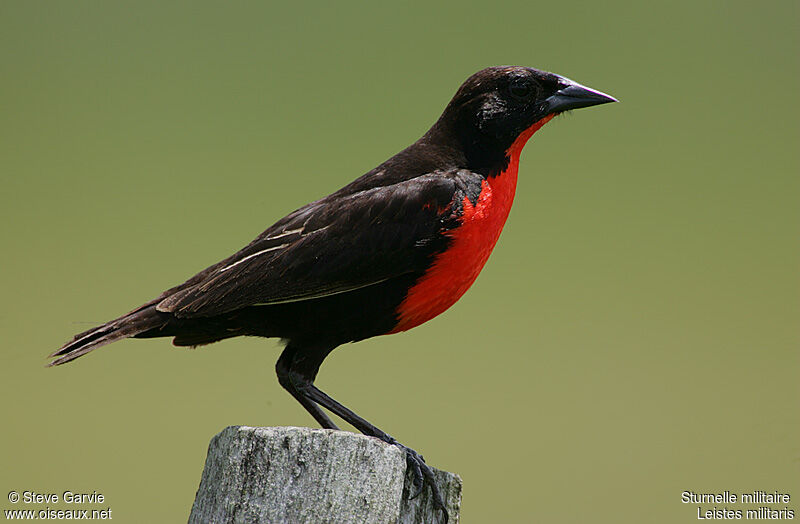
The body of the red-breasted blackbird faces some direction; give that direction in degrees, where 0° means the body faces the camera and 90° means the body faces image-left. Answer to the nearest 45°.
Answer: approximately 270°
